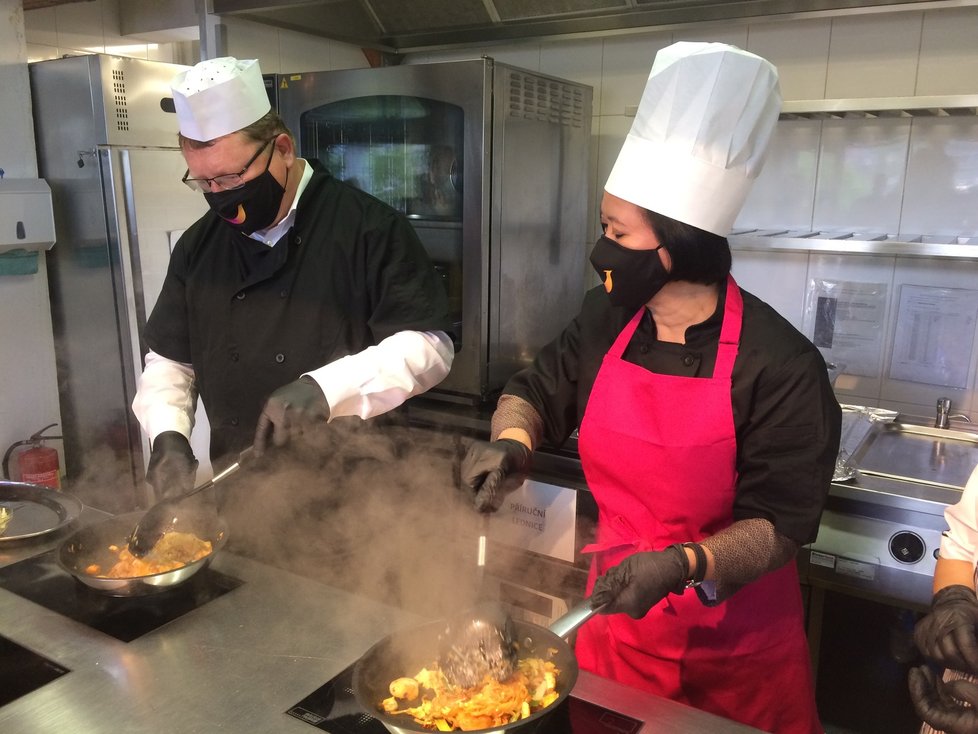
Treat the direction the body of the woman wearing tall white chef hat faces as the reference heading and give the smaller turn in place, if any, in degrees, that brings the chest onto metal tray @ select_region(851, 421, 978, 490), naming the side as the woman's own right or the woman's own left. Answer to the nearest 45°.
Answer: approximately 180°

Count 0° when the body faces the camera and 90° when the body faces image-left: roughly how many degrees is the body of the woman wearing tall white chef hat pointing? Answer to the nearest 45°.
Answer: approximately 45°

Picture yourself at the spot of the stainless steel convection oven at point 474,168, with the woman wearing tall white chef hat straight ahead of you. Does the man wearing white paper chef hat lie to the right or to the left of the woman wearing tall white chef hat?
right

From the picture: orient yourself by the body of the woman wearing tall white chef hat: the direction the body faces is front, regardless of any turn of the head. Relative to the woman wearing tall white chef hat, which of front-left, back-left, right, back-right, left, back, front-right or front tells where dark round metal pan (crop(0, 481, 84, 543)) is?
front-right

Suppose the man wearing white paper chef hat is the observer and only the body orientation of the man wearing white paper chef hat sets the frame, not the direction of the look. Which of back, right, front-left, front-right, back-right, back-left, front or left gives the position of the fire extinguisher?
right

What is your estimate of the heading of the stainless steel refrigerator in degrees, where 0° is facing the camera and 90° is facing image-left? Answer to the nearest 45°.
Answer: approximately 315°

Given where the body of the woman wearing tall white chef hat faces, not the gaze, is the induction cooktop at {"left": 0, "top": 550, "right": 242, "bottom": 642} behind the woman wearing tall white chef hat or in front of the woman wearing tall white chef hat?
in front

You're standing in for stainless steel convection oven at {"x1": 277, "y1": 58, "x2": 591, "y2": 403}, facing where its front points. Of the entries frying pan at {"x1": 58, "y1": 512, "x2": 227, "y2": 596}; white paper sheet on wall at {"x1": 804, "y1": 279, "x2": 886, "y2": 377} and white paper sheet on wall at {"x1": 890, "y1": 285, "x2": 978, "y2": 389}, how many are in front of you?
1
